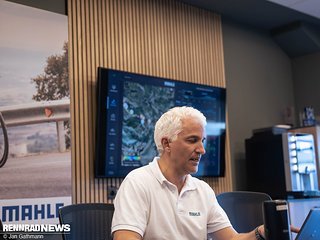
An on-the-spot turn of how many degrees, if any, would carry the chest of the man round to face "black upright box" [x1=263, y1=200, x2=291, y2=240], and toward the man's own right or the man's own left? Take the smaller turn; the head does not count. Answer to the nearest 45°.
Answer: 0° — they already face it

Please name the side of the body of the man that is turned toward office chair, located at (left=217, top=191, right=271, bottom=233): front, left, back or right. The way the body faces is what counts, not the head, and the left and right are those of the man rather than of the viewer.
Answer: left

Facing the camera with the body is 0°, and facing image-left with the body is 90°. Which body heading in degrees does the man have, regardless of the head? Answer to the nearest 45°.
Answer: approximately 315°

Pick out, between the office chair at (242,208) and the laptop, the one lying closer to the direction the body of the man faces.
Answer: the laptop

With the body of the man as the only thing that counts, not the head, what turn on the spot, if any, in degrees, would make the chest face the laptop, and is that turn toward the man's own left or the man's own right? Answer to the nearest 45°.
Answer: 0° — they already face it
